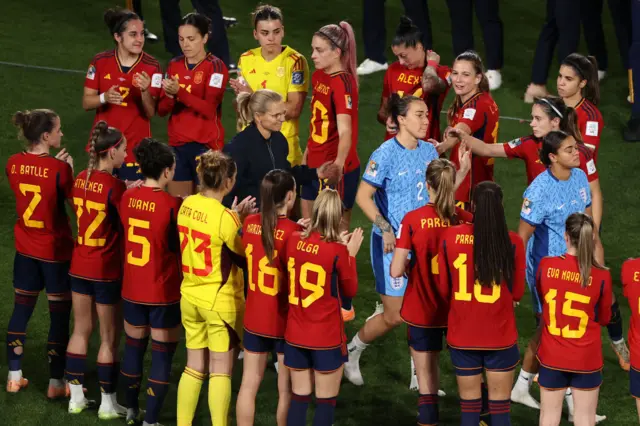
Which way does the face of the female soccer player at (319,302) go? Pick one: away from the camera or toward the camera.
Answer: away from the camera

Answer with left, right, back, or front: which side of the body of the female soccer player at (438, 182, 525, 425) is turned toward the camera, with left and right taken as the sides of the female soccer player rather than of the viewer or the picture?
back

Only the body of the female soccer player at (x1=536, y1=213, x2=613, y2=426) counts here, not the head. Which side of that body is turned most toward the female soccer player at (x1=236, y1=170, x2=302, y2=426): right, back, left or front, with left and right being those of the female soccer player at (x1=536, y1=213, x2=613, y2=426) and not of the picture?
left

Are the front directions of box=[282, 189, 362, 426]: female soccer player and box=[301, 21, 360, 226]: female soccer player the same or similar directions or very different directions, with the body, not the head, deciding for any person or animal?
very different directions

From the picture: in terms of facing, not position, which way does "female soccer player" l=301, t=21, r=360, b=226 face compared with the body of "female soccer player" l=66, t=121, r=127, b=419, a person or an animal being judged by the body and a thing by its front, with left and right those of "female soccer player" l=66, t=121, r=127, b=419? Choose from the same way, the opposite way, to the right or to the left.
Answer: the opposite way

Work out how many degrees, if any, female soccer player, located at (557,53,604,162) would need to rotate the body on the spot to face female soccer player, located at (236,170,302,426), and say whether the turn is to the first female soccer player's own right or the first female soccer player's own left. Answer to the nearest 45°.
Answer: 0° — they already face them

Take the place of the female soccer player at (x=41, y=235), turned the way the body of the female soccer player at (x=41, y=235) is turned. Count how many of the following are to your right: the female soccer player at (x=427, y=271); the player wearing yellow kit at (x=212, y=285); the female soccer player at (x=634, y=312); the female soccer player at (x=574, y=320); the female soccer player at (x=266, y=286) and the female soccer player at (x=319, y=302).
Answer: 6

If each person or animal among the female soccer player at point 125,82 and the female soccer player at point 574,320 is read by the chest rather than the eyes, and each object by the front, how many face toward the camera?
1

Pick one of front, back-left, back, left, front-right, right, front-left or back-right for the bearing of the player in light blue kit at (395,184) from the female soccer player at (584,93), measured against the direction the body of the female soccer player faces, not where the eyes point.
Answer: front

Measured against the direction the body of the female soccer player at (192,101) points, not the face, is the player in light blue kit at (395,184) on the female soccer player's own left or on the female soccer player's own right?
on the female soccer player's own left

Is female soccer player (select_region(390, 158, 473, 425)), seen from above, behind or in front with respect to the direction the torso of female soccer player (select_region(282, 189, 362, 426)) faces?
in front

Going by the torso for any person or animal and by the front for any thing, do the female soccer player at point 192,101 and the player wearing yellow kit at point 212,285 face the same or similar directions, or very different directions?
very different directions

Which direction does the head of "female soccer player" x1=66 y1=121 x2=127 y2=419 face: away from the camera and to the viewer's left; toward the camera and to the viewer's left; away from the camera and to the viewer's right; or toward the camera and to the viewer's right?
away from the camera and to the viewer's right

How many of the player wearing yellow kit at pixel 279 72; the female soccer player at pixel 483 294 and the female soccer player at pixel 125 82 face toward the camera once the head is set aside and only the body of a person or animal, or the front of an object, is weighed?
2

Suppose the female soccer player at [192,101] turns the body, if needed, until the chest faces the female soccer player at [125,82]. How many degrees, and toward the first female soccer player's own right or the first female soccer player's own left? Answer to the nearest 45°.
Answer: approximately 45° to the first female soccer player's own right

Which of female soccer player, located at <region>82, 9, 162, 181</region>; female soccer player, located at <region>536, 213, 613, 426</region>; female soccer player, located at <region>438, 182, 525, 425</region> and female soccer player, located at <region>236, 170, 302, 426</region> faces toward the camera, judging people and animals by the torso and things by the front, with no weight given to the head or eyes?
female soccer player, located at <region>82, 9, 162, 181</region>
